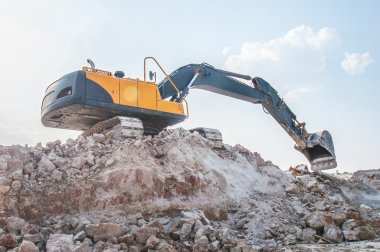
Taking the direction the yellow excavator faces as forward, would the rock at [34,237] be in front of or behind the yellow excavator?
behind

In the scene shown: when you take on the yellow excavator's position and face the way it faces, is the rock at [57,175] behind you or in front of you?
behind

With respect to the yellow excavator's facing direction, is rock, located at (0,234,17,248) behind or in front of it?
behind

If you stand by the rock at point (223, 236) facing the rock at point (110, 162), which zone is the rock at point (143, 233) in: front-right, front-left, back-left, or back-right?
front-left

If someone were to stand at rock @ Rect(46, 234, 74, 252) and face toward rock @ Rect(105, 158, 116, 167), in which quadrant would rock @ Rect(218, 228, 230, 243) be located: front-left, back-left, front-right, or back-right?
front-right

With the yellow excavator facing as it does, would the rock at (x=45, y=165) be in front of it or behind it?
behind

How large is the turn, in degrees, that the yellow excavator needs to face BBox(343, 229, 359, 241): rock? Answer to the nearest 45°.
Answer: approximately 45° to its right

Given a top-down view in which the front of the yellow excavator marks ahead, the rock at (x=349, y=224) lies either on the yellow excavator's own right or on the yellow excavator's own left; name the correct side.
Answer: on the yellow excavator's own right

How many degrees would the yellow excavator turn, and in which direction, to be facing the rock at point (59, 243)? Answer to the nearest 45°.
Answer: approximately 135° to its right

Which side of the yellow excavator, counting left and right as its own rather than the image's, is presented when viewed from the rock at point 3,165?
back

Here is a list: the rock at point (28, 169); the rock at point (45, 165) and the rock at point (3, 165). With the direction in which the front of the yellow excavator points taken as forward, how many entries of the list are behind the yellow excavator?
3

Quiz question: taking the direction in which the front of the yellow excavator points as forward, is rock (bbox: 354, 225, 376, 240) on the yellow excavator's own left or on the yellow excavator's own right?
on the yellow excavator's own right

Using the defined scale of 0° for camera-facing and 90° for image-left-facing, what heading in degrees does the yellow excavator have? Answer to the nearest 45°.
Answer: approximately 225°

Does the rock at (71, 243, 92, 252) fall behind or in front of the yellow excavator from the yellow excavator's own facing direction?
behind

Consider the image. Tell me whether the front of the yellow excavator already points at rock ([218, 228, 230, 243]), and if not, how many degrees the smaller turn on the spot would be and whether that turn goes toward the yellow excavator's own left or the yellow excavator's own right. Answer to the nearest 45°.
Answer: approximately 90° to the yellow excavator's own right

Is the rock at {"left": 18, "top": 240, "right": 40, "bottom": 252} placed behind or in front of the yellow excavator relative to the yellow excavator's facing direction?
behind
